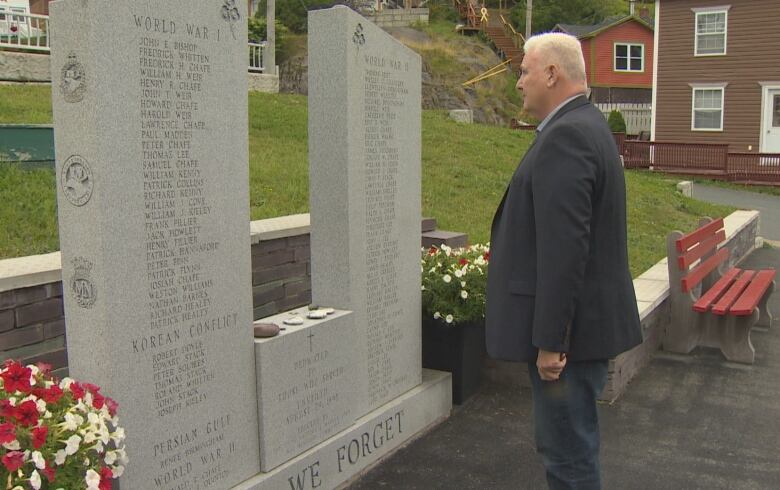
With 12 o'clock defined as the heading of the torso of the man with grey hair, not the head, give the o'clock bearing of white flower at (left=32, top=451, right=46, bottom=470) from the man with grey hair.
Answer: The white flower is roughly at 11 o'clock from the man with grey hair.

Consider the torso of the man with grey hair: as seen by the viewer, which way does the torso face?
to the viewer's left

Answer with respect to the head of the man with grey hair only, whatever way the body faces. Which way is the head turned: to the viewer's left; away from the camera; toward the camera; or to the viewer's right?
to the viewer's left

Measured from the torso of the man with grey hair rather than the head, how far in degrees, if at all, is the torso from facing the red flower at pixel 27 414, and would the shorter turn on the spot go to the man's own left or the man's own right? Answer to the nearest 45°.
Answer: approximately 45° to the man's own left

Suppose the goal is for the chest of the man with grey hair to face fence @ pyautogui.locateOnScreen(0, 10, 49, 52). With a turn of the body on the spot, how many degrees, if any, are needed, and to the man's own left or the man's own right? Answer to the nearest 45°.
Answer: approximately 45° to the man's own right

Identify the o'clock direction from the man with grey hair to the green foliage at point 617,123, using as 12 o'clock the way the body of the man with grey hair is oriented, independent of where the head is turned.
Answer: The green foliage is roughly at 3 o'clock from the man with grey hair.

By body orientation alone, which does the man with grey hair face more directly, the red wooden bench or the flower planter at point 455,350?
the flower planter

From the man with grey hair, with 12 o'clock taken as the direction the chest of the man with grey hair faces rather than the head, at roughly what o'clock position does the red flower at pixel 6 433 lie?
The red flower is roughly at 11 o'clock from the man with grey hair.

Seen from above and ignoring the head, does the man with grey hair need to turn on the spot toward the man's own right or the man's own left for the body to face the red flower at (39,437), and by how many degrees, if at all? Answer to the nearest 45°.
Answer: approximately 45° to the man's own left

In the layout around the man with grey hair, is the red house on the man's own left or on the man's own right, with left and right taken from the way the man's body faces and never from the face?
on the man's own right

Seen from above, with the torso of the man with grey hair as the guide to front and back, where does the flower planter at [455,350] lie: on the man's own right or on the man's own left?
on the man's own right

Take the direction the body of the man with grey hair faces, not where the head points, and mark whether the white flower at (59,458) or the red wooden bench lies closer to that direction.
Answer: the white flower

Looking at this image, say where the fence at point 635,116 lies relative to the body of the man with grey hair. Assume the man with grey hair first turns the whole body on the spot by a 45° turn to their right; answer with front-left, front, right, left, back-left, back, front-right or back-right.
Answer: front-right

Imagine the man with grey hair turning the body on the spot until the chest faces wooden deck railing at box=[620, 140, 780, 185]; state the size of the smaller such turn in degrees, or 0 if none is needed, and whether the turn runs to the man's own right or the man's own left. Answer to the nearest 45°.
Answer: approximately 90° to the man's own right

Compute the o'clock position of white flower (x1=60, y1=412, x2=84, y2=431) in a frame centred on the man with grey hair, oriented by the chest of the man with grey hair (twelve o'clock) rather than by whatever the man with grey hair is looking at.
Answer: The white flower is roughly at 11 o'clock from the man with grey hair.

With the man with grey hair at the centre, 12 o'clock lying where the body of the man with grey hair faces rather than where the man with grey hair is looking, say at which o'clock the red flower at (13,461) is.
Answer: The red flower is roughly at 11 o'clock from the man with grey hair.
